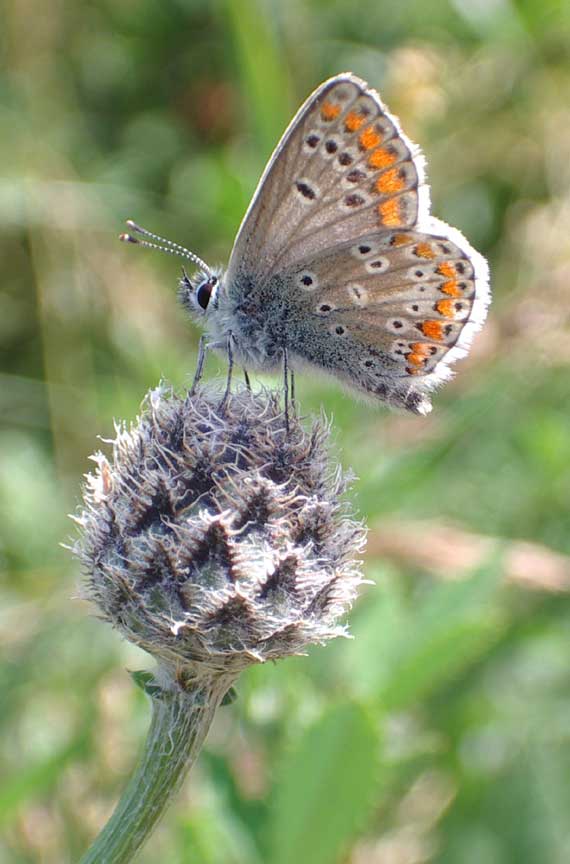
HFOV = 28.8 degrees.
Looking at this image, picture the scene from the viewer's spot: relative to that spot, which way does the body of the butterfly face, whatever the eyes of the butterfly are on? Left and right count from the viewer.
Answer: facing to the left of the viewer
